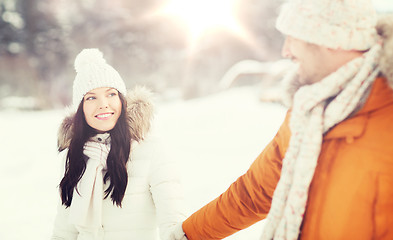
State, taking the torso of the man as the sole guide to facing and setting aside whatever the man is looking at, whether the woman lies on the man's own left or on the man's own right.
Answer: on the man's own right

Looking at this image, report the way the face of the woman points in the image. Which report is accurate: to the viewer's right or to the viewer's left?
to the viewer's right

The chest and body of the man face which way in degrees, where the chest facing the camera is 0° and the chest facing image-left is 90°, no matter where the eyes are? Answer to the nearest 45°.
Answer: approximately 45°
